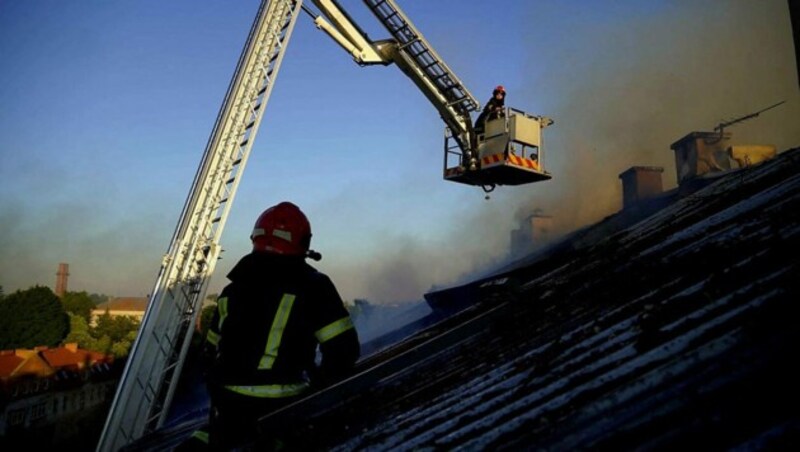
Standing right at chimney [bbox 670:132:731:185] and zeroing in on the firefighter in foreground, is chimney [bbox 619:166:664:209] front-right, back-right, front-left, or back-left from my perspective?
front-right

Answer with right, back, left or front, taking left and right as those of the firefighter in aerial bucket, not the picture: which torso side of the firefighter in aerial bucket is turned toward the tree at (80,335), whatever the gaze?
back

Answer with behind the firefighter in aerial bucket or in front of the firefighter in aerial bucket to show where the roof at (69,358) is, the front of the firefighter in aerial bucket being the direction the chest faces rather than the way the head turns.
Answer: behind

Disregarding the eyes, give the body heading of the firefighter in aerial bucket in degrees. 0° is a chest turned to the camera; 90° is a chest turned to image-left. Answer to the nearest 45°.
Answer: approximately 315°

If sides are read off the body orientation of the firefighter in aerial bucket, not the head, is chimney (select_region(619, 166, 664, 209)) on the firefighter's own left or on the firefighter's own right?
on the firefighter's own left

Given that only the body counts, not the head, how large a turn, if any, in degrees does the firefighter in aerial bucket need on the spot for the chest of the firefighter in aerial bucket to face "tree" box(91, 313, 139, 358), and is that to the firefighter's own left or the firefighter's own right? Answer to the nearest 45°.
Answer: approximately 180°

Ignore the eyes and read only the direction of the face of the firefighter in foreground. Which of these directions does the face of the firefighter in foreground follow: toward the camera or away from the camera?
away from the camera
